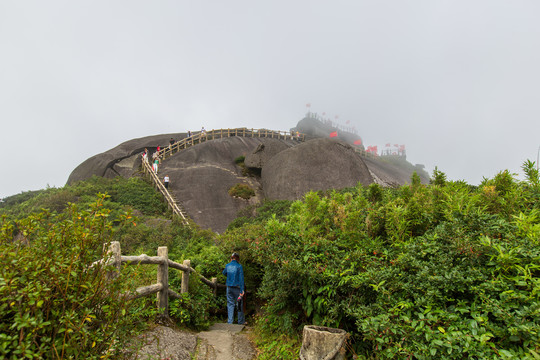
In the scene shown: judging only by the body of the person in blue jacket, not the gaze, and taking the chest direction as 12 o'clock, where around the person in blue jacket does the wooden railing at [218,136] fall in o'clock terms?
The wooden railing is roughly at 12 o'clock from the person in blue jacket.

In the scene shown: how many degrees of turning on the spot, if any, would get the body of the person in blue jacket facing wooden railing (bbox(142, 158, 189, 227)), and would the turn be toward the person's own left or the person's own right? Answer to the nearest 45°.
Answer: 0° — they already face it

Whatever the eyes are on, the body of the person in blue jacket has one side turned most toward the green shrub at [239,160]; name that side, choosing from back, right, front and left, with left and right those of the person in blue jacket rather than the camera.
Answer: front

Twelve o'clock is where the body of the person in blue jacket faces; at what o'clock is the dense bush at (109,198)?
The dense bush is roughly at 11 o'clock from the person in blue jacket.

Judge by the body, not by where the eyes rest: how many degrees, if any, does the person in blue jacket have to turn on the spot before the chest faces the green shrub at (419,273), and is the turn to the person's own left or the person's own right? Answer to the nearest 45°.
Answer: approximately 135° to the person's own right

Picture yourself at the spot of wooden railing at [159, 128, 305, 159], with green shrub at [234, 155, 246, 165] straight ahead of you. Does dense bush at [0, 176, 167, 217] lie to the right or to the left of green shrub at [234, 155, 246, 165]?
right

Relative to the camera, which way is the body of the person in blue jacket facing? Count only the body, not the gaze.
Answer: away from the camera

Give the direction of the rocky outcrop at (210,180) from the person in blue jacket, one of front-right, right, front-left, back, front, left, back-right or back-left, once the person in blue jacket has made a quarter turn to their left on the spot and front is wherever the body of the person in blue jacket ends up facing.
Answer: right

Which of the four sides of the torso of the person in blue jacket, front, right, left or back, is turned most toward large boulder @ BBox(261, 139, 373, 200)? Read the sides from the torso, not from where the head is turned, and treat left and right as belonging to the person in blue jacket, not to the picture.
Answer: front

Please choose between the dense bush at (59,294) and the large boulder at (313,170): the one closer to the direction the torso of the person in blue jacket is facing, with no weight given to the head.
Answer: the large boulder
